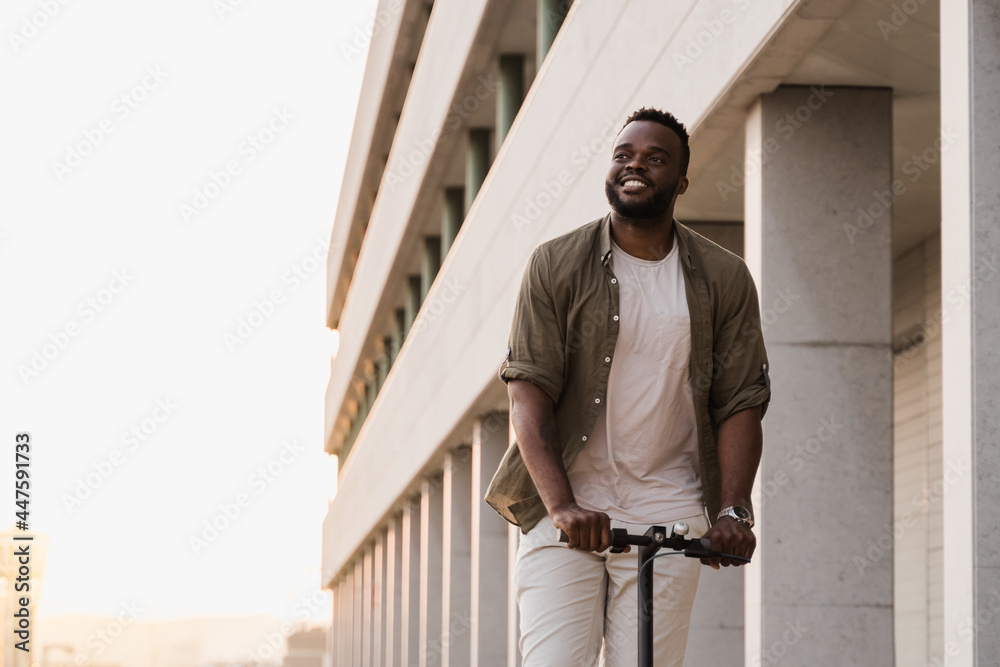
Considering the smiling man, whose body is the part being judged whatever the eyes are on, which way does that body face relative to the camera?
toward the camera

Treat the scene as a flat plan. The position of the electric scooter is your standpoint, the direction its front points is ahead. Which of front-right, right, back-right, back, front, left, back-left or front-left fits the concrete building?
back

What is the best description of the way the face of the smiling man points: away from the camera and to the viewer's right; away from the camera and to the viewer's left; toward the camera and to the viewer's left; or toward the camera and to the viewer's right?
toward the camera and to the viewer's left

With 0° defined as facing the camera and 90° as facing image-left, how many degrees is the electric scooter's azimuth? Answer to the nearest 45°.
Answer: approximately 0°
